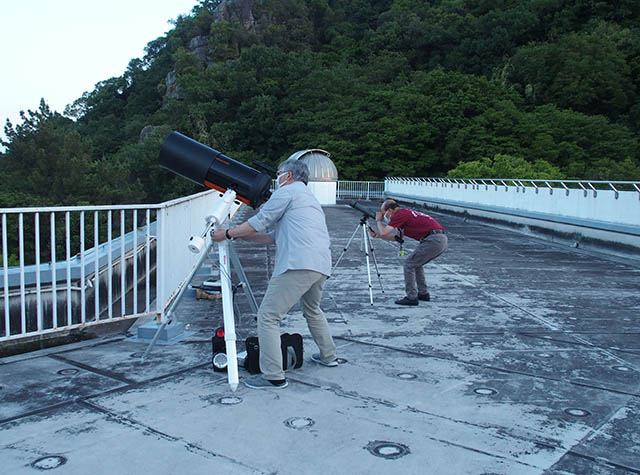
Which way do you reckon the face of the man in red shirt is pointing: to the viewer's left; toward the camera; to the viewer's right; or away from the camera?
to the viewer's left

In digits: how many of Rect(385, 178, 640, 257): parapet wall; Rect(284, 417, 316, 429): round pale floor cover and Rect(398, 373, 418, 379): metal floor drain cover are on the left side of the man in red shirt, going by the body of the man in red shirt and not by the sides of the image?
2

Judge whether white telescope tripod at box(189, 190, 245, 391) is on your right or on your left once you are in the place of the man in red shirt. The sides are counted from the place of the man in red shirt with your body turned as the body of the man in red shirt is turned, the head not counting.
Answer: on your left

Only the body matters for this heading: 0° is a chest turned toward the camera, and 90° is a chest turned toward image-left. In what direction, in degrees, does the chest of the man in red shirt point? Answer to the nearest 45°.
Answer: approximately 90°

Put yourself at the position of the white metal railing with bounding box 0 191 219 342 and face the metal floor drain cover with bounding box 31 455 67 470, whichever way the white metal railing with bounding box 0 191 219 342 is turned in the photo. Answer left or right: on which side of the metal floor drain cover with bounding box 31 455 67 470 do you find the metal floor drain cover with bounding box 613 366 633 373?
left

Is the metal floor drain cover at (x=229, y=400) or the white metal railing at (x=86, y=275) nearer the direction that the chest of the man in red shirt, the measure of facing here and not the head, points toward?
the white metal railing

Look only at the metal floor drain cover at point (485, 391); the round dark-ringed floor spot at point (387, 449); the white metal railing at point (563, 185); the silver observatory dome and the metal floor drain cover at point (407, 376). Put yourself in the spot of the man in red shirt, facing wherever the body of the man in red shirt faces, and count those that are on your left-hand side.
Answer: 3

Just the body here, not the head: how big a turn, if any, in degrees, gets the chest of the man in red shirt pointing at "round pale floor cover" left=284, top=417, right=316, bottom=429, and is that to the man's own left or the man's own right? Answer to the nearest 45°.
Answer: approximately 90° to the man's own left

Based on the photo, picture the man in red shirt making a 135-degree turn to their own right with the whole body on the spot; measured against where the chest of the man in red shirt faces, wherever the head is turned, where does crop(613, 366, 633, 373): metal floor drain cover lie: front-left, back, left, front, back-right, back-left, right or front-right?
right

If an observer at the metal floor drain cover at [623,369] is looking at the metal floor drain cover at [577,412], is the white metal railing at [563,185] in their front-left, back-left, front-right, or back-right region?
back-right

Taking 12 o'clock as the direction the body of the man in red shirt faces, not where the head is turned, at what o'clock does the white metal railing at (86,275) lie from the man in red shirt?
The white metal railing is roughly at 11 o'clock from the man in red shirt.

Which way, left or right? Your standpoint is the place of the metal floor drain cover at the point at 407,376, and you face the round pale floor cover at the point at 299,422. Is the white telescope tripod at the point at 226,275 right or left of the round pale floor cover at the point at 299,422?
right

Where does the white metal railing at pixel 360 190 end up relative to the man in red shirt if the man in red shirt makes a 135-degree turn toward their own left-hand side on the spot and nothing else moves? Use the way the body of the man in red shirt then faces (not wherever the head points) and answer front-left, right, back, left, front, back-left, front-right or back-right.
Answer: back-left

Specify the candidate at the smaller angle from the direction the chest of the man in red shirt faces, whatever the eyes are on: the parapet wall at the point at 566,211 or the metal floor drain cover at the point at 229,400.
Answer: the metal floor drain cover

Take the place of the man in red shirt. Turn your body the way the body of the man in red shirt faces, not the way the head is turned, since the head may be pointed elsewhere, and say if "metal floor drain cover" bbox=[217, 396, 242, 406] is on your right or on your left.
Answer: on your left

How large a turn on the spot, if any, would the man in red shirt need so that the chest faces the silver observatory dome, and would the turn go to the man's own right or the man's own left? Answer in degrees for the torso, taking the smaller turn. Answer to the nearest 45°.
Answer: approximately 90° to the man's own right

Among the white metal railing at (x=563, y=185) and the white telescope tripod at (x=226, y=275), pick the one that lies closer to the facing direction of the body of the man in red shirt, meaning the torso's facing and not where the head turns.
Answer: the white telescope tripod

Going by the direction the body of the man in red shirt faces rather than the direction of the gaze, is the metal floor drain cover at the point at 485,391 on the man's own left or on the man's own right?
on the man's own left
